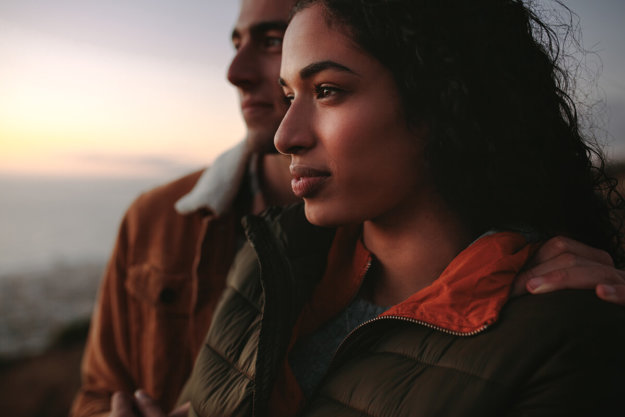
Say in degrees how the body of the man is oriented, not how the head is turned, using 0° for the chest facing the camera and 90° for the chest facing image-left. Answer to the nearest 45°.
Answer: approximately 45°

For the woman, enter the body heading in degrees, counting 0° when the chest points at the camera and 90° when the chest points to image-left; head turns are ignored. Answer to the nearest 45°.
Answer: approximately 45°

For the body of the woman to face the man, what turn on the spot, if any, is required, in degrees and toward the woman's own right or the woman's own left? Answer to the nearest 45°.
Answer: approximately 90° to the woman's own right

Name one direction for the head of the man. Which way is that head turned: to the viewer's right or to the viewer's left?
to the viewer's left

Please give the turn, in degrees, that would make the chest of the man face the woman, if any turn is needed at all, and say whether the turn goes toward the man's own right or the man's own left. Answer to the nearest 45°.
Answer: approximately 90° to the man's own left
